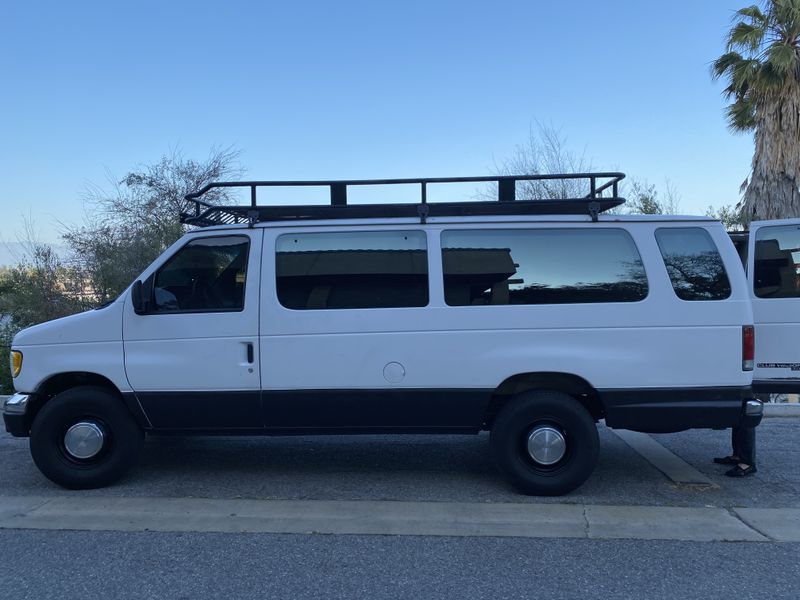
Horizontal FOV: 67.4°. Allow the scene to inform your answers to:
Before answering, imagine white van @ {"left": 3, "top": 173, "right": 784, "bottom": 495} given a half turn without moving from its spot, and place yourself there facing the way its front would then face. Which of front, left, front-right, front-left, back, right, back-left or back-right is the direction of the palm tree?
front-left

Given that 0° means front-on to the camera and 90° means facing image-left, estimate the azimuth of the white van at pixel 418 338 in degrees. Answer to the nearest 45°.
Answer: approximately 90°
